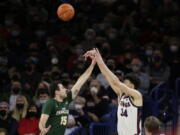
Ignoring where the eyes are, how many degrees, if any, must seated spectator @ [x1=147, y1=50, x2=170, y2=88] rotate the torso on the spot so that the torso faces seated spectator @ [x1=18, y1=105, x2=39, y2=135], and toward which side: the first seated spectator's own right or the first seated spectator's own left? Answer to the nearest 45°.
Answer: approximately 45° to the first seated spectator's own right

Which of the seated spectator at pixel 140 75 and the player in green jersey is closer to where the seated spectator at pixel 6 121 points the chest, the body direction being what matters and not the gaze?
the player in green jersey

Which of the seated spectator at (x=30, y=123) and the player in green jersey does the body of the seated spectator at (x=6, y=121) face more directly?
the player in green jersey

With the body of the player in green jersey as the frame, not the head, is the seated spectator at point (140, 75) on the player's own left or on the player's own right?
on the player's own left

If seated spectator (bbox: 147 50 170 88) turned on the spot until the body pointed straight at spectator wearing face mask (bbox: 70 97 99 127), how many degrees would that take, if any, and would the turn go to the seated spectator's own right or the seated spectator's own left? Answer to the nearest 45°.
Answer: approximately 45° to the seated spectator's own right
